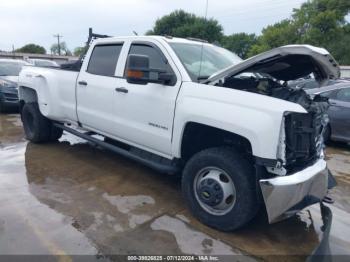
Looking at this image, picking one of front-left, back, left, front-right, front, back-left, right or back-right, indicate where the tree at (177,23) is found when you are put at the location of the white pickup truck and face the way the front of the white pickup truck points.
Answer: back-left

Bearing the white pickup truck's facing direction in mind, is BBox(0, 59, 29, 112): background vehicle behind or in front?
behind

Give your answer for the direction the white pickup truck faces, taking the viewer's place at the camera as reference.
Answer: facing the viewer and to the right of the viewer

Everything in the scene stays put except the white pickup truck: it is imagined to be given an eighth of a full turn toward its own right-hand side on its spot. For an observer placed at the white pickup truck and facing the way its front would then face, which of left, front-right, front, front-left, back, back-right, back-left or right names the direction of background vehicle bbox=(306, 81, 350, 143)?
back-left

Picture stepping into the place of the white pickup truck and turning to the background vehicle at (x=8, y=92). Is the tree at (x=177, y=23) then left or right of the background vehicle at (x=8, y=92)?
right
